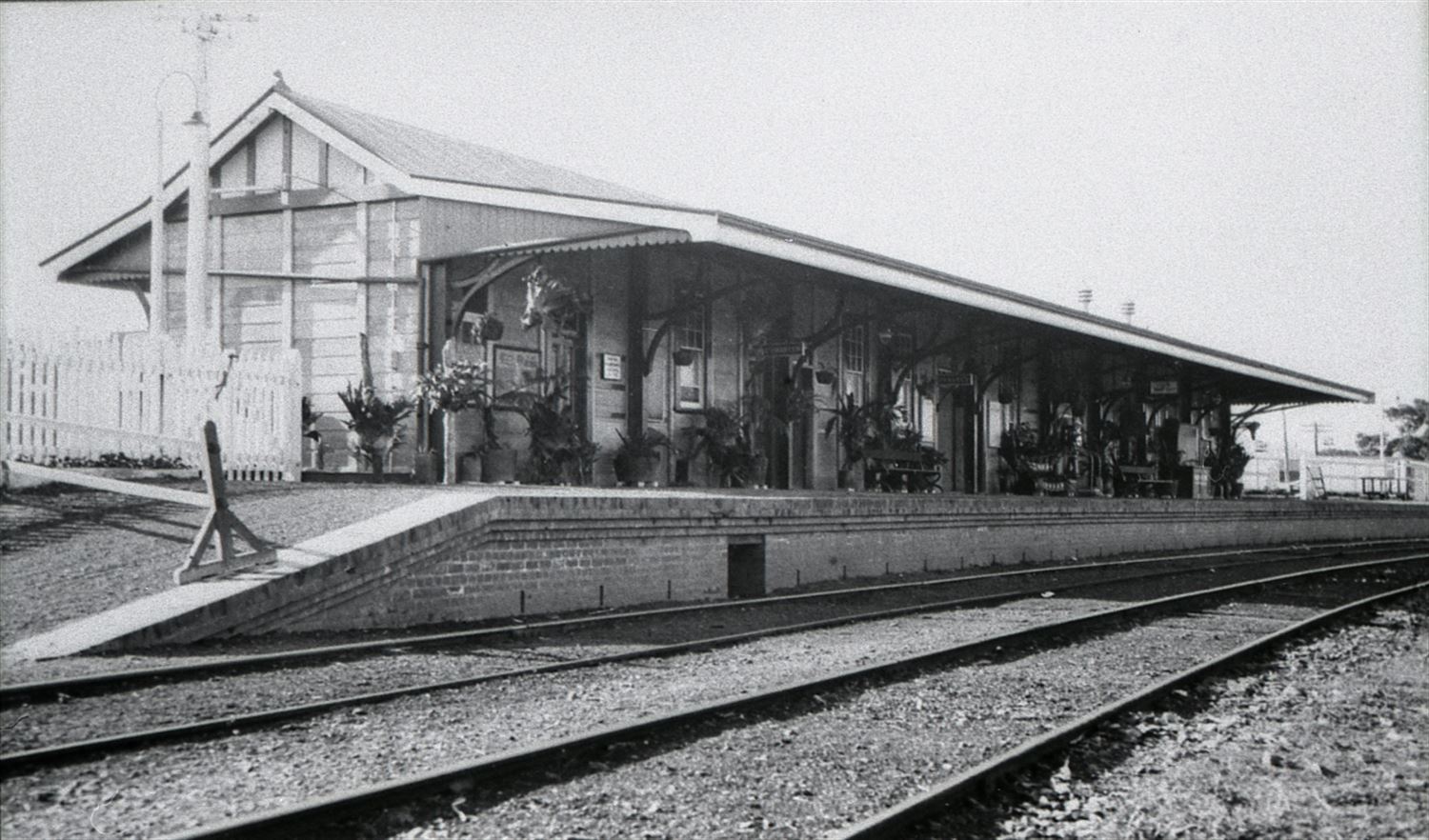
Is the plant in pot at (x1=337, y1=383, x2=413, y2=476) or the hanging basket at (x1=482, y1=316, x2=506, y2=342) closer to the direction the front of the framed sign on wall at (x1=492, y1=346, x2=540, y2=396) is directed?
the hanging basket

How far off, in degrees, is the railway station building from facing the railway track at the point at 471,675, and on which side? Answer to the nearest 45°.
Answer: approximately 45° to its right

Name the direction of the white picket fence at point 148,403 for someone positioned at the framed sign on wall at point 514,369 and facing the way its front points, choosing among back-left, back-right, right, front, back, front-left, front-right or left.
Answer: right

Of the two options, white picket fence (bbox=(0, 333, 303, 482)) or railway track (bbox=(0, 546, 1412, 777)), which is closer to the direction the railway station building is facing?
the railway track

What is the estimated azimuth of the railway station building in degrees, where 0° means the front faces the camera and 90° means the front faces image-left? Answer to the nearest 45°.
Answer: approximately 315°

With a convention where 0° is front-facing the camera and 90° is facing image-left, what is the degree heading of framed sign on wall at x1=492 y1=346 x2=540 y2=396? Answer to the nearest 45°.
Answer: approximately 315°

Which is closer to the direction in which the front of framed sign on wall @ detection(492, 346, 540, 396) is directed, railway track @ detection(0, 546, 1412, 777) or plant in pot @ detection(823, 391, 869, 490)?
the railway track

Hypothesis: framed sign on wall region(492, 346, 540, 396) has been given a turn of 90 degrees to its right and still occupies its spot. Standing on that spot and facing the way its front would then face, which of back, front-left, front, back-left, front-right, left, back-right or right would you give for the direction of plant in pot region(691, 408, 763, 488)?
back

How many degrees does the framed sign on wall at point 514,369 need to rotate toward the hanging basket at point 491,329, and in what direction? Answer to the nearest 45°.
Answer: approximately 45° to its right

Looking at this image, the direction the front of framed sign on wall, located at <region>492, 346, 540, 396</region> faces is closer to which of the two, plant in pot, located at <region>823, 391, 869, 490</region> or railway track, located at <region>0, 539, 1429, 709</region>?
the railway track
